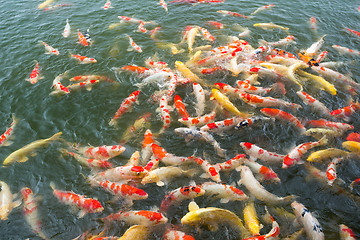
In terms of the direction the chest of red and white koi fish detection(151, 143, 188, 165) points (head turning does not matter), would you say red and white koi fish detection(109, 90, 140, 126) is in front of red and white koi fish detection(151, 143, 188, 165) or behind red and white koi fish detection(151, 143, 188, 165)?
in front

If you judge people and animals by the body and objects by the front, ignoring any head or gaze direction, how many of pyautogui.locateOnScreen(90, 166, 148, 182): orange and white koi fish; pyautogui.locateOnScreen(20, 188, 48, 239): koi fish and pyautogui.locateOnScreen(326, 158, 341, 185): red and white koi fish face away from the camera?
1

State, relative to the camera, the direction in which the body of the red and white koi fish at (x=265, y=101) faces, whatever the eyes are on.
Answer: to the viewer's left

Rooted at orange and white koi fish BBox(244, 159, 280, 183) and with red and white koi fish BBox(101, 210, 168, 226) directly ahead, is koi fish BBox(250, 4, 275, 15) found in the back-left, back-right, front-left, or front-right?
back-right

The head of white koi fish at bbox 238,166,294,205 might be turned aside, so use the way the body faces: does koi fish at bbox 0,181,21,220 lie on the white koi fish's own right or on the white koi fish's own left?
on the white koi fish's own left

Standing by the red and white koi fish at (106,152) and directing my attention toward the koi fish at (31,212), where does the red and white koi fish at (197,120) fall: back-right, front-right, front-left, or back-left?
back-left

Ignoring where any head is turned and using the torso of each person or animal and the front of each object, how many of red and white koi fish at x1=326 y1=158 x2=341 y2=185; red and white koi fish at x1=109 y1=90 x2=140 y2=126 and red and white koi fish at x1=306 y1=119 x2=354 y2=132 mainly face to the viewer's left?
1

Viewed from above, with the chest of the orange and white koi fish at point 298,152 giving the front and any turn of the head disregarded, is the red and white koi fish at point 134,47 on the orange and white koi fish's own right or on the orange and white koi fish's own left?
on the orange and white koi fish's own right

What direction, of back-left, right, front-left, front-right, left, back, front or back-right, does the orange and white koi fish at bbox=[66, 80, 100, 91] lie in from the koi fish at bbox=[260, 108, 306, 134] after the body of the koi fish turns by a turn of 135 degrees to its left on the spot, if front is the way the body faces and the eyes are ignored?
right

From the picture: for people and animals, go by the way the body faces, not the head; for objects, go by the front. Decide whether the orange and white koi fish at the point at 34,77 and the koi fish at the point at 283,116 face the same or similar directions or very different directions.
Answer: very different directions
